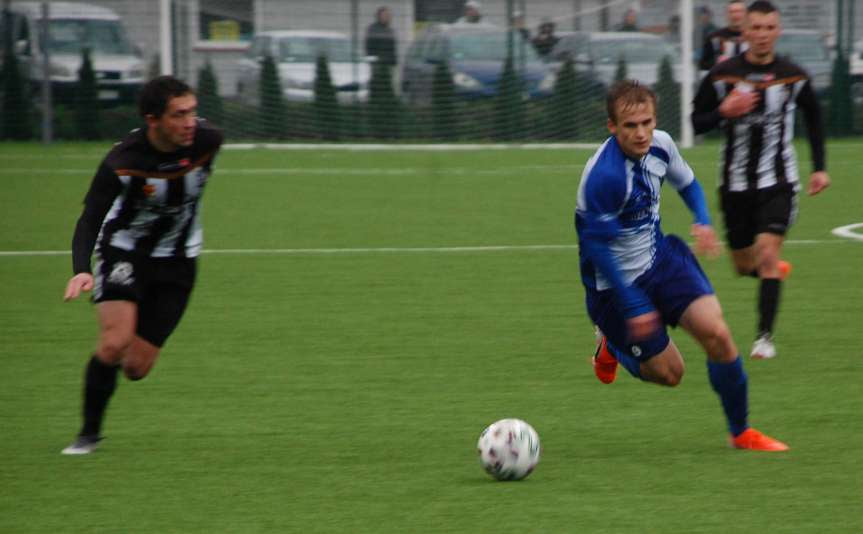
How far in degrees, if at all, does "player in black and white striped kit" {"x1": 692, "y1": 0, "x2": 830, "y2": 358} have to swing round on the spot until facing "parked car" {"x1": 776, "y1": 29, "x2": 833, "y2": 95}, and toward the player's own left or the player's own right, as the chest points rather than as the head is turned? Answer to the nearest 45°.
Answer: approximately 180°

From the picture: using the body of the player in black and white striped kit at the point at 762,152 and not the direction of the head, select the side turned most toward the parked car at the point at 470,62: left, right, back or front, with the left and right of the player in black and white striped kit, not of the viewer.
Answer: back

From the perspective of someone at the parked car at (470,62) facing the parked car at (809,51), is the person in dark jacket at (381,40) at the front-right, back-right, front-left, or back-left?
back-left

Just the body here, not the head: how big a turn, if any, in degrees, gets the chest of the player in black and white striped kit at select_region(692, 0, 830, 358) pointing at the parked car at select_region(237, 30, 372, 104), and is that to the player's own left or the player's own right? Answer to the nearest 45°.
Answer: approximately 135° to the player's own right

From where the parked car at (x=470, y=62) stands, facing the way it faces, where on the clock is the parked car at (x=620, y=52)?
the parked car at (x=620, y=52) is roughly at 10 o'clock from the parked car at (x=470, y=62).

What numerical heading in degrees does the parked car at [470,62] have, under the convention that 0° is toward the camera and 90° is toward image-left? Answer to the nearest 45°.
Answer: approximately 315°

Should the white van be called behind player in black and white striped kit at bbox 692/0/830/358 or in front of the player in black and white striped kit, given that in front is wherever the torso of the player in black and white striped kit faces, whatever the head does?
behind
